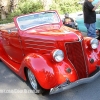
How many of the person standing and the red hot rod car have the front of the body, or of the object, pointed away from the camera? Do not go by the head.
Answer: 0

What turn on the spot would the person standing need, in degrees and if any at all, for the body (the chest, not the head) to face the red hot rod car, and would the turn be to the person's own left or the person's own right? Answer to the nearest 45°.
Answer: approximately 90° to the person's own right

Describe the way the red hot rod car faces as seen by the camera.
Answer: facing the viewer and to the right of the viewer

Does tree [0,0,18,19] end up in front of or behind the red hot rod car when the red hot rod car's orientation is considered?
behind

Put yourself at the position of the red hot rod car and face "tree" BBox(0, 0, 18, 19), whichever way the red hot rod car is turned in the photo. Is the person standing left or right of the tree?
right

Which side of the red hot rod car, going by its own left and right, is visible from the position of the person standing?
left
